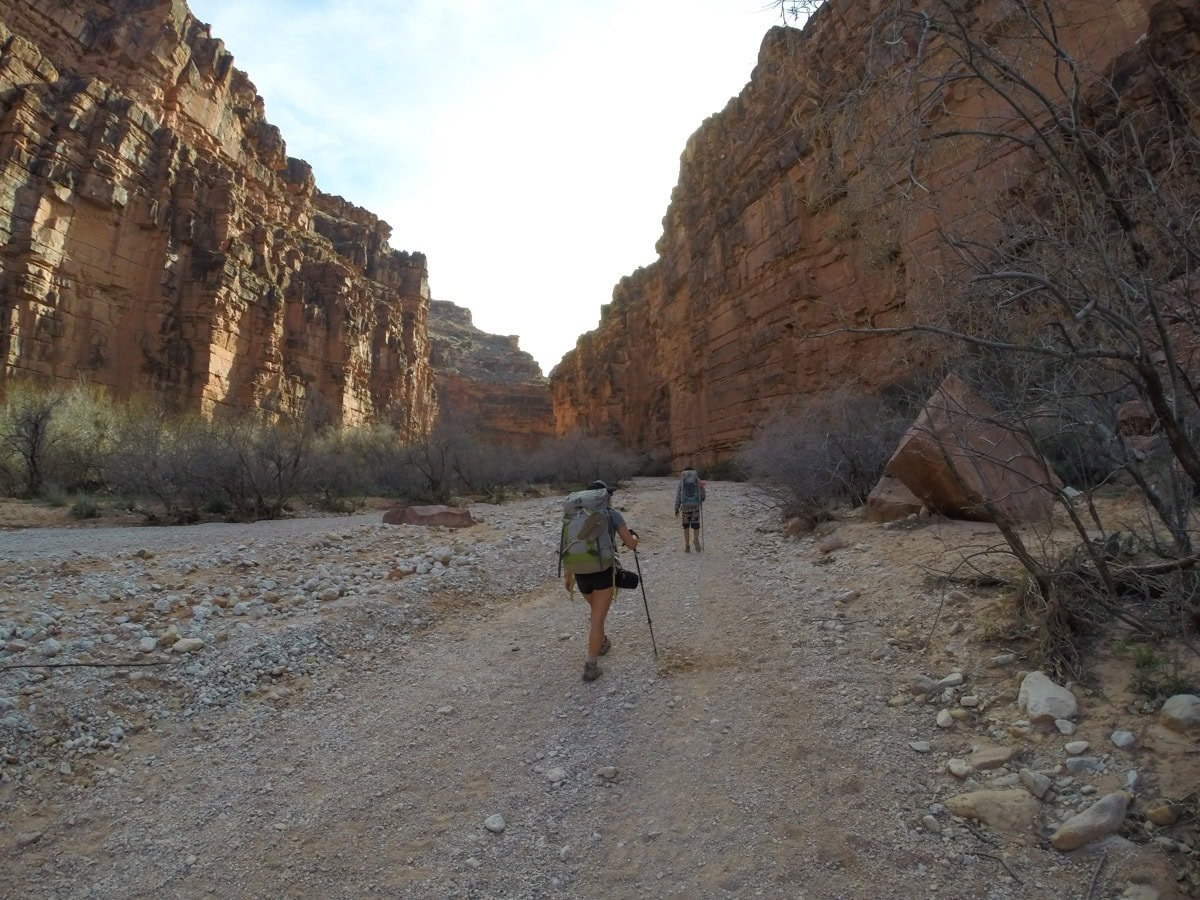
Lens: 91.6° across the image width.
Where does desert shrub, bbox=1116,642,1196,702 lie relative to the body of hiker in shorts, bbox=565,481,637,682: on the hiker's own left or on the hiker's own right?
on the hiker's own right

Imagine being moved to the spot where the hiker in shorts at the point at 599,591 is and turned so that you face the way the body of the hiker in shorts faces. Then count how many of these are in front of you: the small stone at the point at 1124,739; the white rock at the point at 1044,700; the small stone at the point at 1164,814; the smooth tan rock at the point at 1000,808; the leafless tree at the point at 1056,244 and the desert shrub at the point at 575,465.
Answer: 1

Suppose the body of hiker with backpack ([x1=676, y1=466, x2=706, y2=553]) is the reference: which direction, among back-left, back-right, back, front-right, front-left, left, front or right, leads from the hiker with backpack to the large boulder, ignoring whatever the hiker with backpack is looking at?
front-right

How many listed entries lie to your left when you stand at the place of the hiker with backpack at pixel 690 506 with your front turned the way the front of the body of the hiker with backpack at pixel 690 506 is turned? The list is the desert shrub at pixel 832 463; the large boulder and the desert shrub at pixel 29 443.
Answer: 1

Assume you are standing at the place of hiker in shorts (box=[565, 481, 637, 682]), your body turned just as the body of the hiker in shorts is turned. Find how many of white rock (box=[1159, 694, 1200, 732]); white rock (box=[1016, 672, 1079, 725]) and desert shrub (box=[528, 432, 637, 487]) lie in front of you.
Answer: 1

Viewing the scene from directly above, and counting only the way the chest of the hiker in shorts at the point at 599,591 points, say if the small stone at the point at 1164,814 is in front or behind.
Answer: behind

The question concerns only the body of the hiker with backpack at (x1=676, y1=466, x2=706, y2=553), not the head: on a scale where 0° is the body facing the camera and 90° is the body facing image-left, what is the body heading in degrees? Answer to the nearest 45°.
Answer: approximately 180°

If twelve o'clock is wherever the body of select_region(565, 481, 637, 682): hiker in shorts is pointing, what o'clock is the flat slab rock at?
The flat slab rock is roughly at 11 o'clock from the hiker in shorts.

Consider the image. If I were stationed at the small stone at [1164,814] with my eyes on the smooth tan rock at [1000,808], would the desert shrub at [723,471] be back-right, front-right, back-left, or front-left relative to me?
front-right

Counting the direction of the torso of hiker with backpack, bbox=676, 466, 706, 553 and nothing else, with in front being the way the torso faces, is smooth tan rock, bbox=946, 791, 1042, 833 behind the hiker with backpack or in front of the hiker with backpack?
behind

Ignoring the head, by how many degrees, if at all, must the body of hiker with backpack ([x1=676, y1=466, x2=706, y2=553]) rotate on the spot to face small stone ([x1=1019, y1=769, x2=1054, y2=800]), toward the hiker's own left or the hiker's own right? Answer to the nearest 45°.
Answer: approximately 180°

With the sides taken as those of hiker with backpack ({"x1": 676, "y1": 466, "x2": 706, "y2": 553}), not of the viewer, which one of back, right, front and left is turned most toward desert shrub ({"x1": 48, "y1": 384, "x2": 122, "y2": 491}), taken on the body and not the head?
left

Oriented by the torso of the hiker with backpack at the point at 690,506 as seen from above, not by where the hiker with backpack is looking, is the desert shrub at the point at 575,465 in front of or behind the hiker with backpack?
in front

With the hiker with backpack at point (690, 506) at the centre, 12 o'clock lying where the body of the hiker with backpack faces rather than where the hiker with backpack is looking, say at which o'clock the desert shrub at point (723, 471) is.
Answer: The desert shrub is roughly at 12 o'clock from the hiker with backpack.

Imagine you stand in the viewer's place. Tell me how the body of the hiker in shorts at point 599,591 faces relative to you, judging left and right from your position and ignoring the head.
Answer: facing away from the viewer
